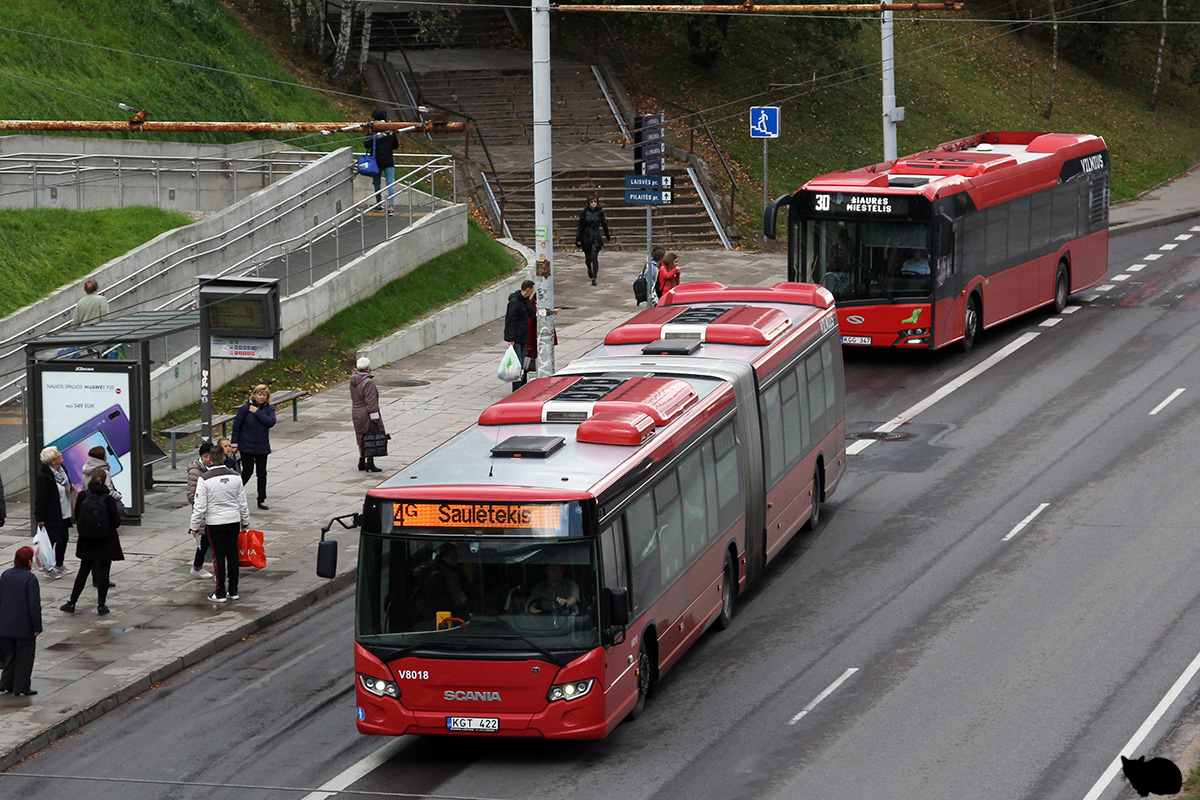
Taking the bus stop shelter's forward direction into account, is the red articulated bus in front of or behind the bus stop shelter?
in front

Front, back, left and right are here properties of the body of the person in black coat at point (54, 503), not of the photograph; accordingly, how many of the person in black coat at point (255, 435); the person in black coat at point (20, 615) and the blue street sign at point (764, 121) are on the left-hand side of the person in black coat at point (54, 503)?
2

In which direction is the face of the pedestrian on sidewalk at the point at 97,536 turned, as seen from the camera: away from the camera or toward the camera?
away from the camera

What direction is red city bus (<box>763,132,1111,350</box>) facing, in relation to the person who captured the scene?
facing the viewer and to the left of the viewer

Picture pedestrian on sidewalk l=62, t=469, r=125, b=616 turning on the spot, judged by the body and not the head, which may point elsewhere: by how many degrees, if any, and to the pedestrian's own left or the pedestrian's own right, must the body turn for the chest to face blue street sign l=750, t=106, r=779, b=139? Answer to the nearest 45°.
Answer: approximately 45° to the pedestrian's own right

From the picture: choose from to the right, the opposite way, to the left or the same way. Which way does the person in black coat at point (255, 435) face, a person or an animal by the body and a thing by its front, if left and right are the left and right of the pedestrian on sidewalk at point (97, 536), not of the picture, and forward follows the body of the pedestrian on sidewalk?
the opposite way

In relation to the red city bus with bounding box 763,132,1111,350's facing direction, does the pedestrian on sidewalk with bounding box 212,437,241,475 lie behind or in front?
in front

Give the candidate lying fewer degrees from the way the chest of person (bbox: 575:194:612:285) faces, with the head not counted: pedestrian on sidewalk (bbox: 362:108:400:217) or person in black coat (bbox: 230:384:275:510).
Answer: the person in black coat

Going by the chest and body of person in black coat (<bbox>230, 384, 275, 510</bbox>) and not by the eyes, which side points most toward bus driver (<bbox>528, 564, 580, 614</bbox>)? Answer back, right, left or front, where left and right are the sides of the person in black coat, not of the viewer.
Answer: front

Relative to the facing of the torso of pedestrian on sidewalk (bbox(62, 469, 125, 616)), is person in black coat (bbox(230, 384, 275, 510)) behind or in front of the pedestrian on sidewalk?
in front

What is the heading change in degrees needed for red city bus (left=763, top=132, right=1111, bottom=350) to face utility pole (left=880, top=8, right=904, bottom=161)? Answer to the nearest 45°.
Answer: approximately 135° to its right

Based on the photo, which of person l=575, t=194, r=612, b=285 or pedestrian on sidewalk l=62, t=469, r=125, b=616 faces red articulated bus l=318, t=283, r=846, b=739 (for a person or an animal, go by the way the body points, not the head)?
the person

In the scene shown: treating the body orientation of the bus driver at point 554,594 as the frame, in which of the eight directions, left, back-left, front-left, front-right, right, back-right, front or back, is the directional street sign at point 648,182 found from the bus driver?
back

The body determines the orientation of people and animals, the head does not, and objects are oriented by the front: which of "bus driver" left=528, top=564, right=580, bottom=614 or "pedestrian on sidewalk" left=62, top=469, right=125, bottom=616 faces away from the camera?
the pedestrian on sidewalk

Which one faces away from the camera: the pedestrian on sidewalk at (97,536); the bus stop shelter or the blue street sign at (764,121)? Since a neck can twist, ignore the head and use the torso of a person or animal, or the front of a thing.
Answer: the pedestrian on sidewalk

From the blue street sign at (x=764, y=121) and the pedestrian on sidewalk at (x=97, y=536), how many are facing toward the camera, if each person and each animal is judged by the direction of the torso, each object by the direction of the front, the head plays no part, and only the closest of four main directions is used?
1
